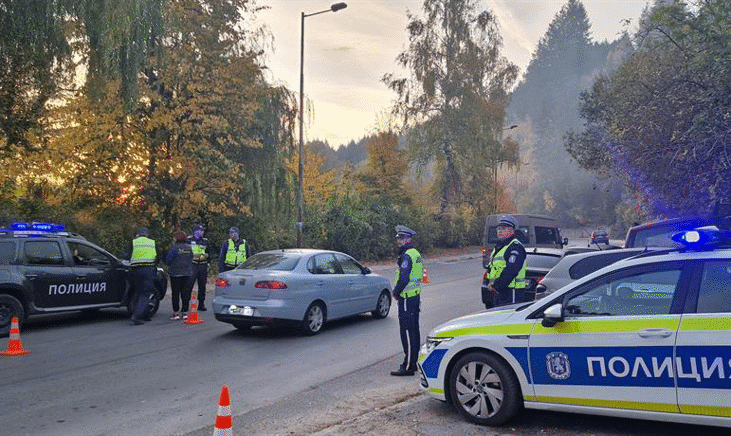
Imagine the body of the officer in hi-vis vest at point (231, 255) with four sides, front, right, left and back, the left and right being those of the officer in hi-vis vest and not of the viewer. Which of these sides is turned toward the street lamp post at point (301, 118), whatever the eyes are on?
back

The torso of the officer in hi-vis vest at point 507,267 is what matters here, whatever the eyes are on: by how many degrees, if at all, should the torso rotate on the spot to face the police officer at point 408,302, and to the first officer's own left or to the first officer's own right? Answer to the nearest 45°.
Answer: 0° — they already face them

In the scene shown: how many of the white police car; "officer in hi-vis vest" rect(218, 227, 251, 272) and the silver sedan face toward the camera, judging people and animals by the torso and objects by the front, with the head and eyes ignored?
1

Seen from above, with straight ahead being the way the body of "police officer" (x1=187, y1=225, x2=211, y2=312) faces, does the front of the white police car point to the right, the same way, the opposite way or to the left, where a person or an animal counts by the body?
to the right

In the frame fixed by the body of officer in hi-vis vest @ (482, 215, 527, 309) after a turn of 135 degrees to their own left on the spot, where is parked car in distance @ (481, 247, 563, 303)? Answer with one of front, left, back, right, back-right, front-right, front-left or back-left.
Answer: left

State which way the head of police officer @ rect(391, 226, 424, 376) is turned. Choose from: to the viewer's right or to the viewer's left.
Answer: to the viewer's left

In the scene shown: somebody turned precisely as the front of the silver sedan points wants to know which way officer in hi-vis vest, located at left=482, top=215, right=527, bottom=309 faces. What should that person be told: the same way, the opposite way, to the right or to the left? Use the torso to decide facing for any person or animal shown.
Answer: the opposite way

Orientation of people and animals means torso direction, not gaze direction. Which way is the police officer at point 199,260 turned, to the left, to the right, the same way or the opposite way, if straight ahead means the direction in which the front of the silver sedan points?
the opposite way

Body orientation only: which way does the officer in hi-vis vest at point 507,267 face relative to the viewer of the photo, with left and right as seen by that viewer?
facing the viewer and to the left of the viewer

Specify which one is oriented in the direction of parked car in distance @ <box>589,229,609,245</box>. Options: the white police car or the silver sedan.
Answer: the silver sedan

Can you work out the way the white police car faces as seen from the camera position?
facing to the left of the viewer

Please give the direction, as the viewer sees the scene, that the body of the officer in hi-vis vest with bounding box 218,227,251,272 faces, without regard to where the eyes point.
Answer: toward the camera

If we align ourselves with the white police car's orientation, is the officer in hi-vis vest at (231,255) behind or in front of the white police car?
in front

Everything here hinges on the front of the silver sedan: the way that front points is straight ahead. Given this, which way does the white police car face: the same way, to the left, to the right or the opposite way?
to the left

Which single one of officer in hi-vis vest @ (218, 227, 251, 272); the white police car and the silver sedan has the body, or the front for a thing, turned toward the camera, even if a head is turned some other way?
the officer in hi-vis vest

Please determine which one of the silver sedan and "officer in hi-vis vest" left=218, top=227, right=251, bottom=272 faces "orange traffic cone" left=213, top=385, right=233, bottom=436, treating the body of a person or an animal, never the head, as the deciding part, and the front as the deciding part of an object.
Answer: the officer in hi-vis vest
